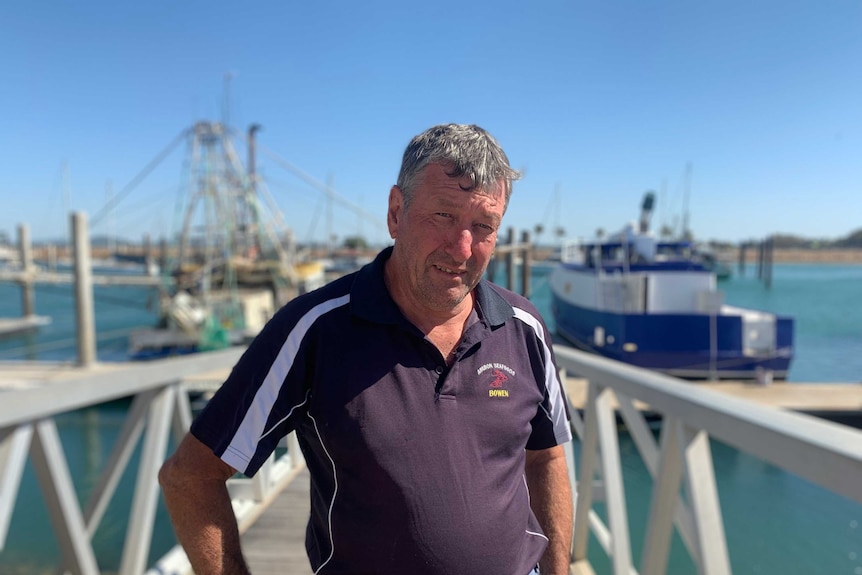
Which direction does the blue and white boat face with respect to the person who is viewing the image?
facing away from the viewer and to the left of the viewer

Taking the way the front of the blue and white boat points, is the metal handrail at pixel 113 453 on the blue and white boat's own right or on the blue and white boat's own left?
on the blue and white boat's own left

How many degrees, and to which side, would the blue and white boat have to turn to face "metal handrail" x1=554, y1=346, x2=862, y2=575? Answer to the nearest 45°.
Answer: approximately 135° to its left

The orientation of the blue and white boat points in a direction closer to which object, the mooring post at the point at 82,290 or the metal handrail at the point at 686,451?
the mooring post

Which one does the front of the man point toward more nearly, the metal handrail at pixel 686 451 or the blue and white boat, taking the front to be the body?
the metal handrail
